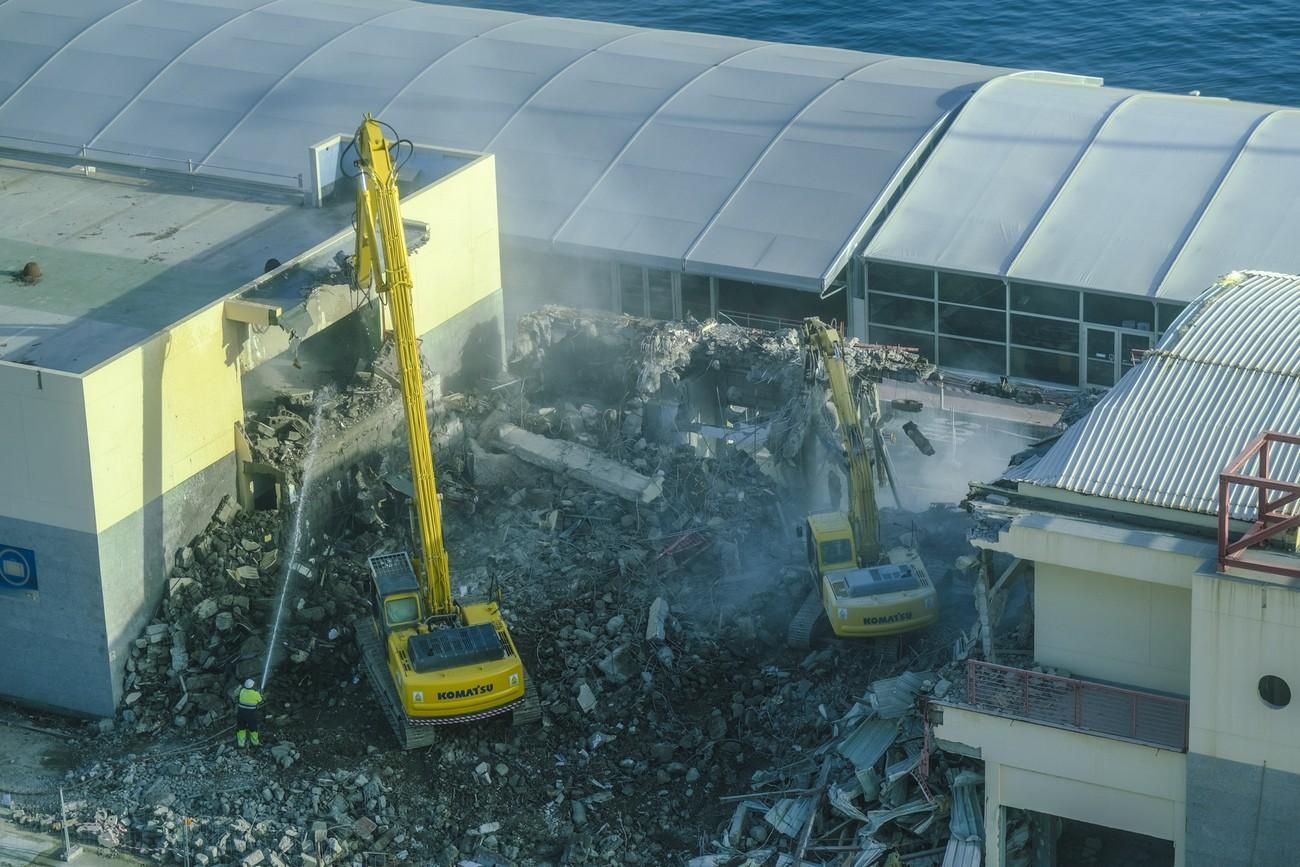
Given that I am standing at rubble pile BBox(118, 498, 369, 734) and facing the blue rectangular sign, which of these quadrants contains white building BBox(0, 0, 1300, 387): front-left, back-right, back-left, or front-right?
back-right

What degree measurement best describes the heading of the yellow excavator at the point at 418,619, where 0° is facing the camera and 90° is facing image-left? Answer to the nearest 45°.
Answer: approximately 180°

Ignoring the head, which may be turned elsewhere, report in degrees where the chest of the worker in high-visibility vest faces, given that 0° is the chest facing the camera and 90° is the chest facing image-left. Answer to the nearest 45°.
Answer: approximately 180°

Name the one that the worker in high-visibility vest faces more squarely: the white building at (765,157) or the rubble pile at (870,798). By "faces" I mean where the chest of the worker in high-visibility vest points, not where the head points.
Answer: the white building

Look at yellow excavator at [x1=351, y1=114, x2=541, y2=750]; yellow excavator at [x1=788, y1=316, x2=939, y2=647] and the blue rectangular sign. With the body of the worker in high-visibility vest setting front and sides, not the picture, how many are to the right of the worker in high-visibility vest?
2

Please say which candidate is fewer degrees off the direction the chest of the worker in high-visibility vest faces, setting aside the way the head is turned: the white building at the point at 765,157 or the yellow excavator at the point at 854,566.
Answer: the white building

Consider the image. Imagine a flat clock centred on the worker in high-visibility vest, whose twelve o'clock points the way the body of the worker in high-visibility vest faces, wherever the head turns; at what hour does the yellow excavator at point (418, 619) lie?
The yellow excavator is roughly at 3 o'clock from the worker in high-visibility vest.

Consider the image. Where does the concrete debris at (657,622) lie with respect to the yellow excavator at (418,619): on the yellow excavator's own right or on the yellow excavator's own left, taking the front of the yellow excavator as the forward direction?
on the yellow excavator's own right

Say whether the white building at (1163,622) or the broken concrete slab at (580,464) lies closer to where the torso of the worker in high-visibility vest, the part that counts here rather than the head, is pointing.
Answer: the broken concrete slab

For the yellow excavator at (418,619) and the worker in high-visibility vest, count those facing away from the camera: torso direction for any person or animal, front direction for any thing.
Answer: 2
